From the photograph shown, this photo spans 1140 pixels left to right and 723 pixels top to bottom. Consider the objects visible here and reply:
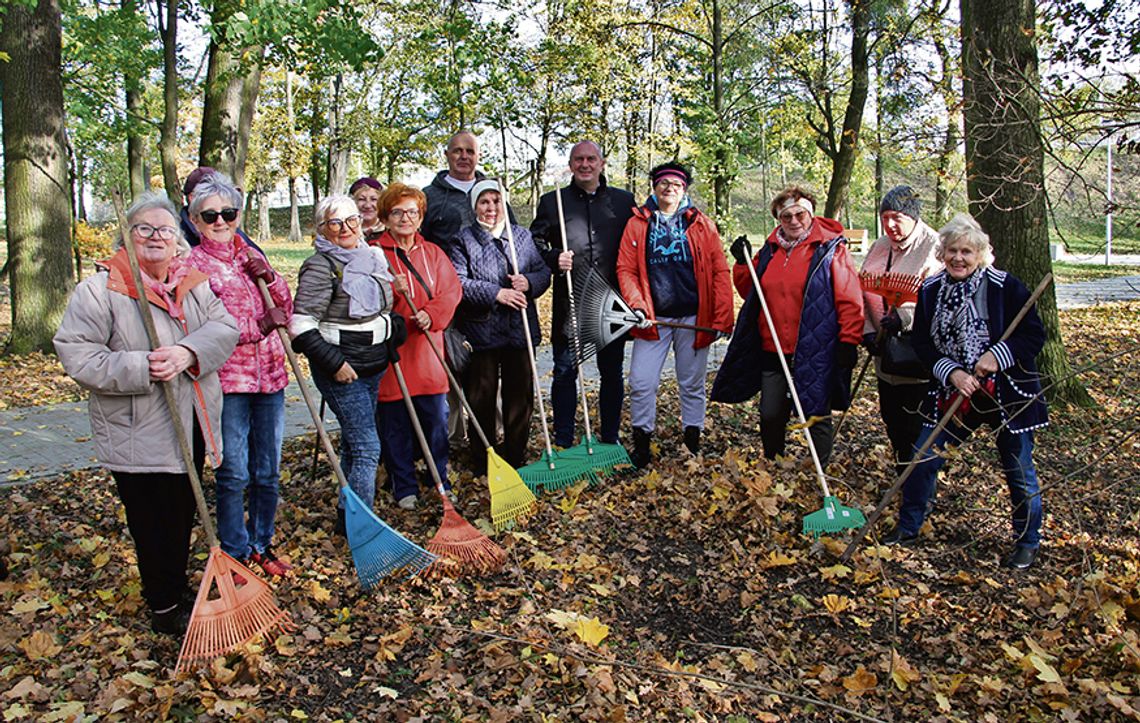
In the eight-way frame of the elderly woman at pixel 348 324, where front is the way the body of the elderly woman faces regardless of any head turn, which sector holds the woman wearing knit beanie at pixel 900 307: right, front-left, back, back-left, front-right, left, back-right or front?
front-left

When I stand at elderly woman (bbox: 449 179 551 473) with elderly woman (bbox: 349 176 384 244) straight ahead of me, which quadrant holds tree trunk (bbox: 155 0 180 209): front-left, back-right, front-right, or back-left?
front-right

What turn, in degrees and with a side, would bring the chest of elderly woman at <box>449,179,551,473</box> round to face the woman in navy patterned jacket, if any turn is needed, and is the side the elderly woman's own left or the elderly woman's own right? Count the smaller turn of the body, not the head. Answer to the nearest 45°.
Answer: approximately 45° to the elderly woman's own left

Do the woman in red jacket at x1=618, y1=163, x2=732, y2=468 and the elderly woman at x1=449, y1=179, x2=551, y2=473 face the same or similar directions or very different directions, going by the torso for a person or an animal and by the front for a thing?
same or similar directions

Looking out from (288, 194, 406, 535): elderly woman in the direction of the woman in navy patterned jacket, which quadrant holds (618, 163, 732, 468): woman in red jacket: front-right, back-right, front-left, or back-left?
front-left

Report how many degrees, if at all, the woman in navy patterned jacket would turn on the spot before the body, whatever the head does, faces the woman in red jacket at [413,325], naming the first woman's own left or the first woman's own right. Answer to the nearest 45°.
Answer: approximately 45° to the first woman's own right

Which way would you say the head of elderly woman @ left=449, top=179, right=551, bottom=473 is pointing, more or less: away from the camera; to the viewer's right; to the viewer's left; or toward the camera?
toward the camera

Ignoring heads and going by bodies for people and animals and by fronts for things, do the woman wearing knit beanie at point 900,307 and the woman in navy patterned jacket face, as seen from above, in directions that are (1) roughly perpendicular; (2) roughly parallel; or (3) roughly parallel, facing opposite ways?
roughly parallel

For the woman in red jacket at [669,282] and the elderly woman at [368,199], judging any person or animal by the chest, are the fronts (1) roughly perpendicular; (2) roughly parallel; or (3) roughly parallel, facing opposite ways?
roughly parallel

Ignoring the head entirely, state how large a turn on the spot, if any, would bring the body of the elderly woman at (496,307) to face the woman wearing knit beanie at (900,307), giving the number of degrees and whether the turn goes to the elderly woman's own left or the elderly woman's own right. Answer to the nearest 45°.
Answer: approximately 90° to the elderly woman's own left

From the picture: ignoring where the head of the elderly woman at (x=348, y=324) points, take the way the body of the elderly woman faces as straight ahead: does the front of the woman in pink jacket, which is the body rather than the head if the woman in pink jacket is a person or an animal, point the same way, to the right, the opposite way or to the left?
the same way

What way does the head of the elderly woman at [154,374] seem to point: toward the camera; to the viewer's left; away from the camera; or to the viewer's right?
toward the camera

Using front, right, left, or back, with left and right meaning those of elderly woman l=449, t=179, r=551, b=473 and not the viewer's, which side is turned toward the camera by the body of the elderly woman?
front

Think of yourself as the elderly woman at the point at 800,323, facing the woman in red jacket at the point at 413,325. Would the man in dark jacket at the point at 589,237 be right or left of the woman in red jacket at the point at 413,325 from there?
right

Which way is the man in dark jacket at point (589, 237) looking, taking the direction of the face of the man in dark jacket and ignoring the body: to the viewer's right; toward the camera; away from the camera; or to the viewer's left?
toward the camera

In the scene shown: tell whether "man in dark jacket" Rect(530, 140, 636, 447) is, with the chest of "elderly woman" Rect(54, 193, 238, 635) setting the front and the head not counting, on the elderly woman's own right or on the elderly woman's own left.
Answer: on the elderly woman's own left
